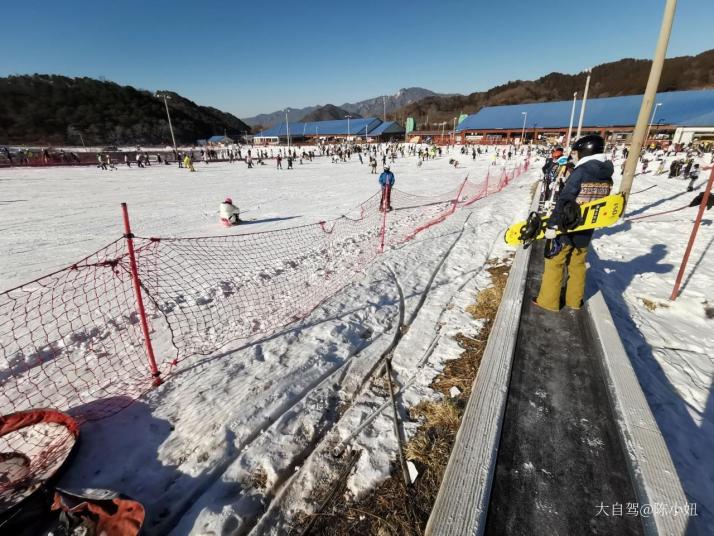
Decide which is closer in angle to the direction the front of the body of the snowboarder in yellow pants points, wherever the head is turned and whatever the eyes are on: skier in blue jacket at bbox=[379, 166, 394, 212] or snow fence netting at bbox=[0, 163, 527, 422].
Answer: the skier in blue jacket

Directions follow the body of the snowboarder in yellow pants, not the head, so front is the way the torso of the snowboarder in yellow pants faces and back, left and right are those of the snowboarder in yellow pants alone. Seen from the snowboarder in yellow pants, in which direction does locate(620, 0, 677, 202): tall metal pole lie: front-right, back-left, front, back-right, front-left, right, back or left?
front-right

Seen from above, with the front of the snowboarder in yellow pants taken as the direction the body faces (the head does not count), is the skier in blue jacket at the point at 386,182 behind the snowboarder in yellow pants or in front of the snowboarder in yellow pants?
in front

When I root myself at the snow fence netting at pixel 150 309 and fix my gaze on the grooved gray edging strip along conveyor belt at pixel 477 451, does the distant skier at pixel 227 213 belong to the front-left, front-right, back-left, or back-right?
back-left

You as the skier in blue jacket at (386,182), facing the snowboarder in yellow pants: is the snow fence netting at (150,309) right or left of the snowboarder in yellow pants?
right

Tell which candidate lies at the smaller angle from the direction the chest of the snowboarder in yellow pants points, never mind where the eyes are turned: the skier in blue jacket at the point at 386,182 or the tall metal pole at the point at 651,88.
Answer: the skier in blue jacket

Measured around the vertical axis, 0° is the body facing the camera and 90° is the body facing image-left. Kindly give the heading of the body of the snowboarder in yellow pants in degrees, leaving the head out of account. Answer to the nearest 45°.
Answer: approximately 135°

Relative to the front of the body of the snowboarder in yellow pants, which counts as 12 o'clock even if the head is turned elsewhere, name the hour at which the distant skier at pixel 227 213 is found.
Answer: The distant skier is roughly at 11 o'clock from the snowboarder in yellow pants.
